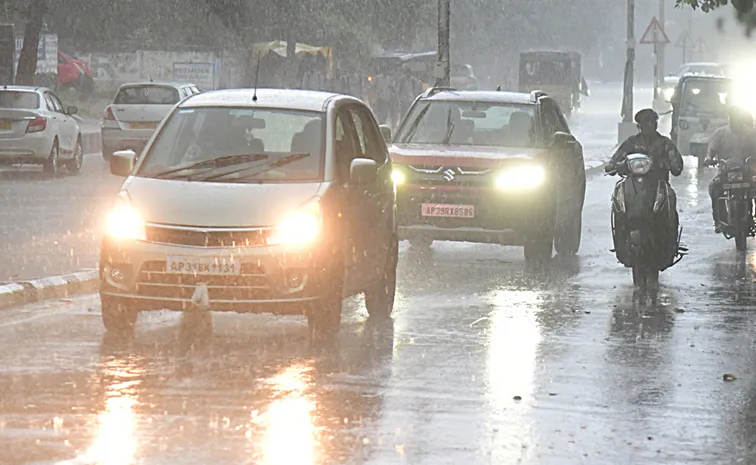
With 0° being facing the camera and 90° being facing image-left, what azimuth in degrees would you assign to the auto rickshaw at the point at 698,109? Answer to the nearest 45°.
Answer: approximately 0°

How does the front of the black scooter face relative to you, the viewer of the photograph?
facing the viewer

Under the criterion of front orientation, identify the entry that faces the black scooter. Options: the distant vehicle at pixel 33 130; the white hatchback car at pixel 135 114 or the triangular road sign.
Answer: the triangular road sign

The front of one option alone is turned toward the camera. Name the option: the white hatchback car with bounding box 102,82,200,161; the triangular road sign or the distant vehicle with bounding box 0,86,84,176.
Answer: the triangular road sign

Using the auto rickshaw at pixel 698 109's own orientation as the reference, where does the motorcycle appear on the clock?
The motorcycle is roughly at 12 o'clock from the auto rickshaw.

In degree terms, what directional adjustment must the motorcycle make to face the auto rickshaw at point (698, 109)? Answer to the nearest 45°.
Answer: approximately 180°

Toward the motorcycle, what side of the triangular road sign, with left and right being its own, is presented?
front

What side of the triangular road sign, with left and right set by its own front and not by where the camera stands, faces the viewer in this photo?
front

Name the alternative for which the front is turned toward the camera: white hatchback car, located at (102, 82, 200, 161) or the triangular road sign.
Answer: the triangular road sign

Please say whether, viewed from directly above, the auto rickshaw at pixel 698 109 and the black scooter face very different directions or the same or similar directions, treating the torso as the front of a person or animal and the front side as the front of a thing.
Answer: same or similar directions

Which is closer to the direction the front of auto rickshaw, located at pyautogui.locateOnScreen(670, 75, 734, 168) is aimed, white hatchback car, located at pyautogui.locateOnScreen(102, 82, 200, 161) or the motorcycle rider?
the motorcycle rider

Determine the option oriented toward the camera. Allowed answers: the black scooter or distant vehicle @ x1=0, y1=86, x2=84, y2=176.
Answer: the black scooter

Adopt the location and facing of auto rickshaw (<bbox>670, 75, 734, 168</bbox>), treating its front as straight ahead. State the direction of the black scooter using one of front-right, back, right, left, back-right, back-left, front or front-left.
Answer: front

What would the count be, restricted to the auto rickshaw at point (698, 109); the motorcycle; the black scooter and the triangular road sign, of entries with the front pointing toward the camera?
4

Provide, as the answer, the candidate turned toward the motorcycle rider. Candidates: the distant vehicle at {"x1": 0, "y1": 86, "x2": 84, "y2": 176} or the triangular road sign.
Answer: the triangular road sign

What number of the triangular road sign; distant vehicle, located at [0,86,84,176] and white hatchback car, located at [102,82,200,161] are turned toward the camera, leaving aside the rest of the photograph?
1

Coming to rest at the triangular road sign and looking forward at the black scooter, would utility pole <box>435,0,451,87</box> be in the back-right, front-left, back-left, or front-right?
front-right

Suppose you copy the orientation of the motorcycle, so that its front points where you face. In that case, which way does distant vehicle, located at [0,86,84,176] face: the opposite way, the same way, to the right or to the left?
the opposite way
